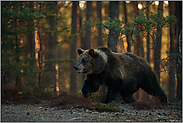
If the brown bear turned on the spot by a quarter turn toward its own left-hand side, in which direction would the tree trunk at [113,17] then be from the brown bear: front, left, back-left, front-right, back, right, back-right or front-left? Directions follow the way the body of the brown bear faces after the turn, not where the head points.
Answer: back

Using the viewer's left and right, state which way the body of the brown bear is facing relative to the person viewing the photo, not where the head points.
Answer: facing to the left of the viewer
